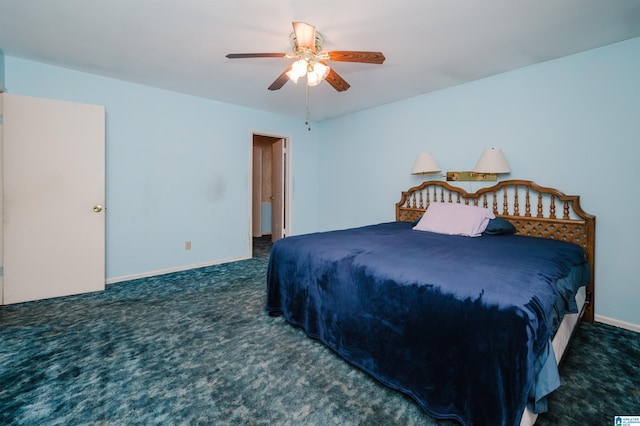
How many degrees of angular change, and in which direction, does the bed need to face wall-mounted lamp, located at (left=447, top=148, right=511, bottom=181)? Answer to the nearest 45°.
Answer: approximately 135° to its right

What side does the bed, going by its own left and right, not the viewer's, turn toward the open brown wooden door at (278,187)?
right

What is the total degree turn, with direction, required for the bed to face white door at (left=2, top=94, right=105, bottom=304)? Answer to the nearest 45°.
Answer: approximately 45° to its right

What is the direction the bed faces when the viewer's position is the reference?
facing the viewer and to the left of the viewer
